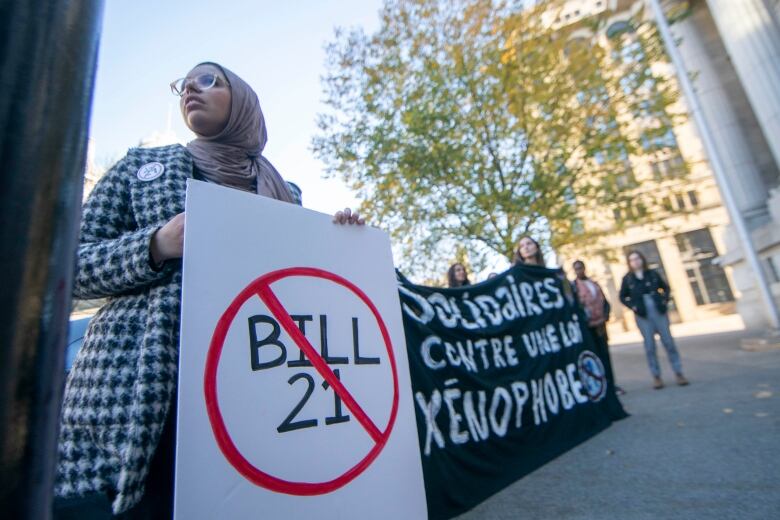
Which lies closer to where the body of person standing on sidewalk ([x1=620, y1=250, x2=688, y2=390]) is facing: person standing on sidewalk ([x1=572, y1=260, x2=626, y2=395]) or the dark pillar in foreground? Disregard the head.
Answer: the dark pillar in foreground

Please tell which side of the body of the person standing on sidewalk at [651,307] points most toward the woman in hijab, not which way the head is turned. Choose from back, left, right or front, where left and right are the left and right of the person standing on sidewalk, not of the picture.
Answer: front

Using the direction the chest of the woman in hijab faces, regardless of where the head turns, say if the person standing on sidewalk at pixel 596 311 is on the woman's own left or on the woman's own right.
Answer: on the woman's own left

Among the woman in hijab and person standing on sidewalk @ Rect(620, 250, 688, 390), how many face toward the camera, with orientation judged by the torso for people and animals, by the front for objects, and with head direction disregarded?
2

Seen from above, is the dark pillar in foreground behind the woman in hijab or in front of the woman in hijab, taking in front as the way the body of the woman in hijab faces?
in front

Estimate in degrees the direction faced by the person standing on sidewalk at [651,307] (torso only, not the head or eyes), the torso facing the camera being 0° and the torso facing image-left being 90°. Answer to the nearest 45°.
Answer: approximately 0°

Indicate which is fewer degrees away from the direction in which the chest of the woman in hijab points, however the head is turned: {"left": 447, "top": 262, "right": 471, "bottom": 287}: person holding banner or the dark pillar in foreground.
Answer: the dark pillar in foreground

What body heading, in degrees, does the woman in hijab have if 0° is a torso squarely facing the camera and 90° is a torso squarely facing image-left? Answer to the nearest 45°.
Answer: approximately 0°
